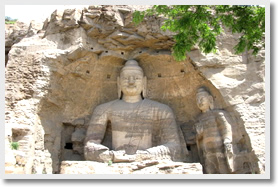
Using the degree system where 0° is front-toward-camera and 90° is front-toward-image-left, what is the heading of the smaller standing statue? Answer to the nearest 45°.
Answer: approximately 45°
